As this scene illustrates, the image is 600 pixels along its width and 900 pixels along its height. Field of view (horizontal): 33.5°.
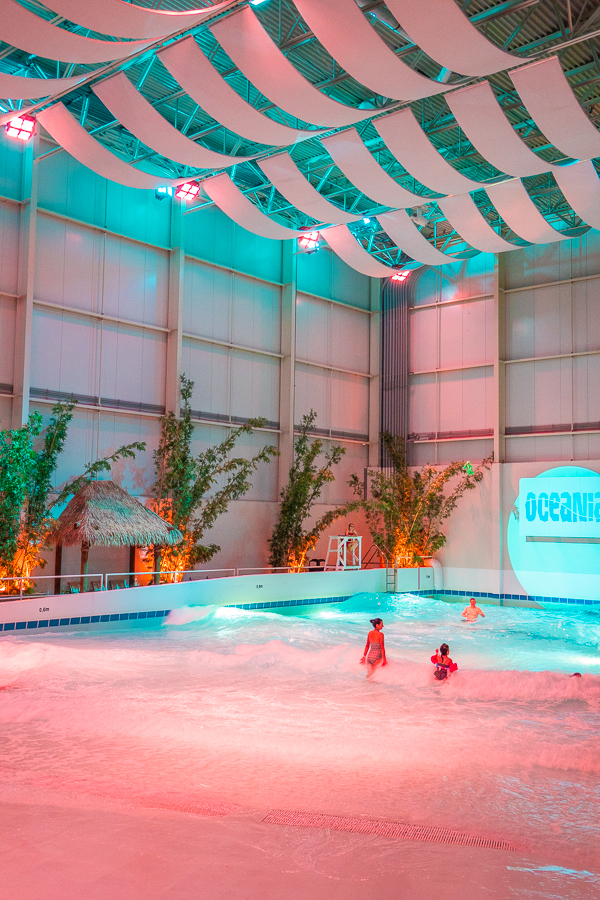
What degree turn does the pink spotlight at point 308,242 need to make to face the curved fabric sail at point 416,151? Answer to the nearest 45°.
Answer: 0° — it already faces it

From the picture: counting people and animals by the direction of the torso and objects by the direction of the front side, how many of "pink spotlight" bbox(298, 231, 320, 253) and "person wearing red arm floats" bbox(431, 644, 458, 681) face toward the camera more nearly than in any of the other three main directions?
1

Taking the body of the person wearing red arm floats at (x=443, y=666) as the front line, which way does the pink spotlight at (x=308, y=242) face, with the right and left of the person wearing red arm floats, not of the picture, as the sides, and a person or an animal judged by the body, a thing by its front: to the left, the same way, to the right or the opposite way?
the opposite way

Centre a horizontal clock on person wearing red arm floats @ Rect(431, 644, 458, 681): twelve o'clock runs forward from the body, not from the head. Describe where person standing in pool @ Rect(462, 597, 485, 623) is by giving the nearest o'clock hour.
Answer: person standing in pool @ Rect(462, 597, 485, 623) is roughly at 12 o'clock from person wearing red arm floats @ Rect(431, 644, 458, 681).

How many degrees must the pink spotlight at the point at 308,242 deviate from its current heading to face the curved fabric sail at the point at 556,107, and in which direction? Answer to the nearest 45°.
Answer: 0° — it already faces it

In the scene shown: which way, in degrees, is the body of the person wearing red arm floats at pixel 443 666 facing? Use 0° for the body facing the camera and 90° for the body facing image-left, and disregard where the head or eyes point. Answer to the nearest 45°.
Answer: approximately 180°

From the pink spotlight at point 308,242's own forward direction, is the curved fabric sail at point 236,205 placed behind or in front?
in front

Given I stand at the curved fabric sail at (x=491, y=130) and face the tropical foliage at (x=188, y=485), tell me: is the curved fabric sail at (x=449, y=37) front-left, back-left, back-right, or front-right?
back-left

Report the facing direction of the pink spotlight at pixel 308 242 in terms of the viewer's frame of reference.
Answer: facing the viewer

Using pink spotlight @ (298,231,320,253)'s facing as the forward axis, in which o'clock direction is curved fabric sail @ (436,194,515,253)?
The curved fabric sail is roughly at 11 o'clock from the pink spotlight.
